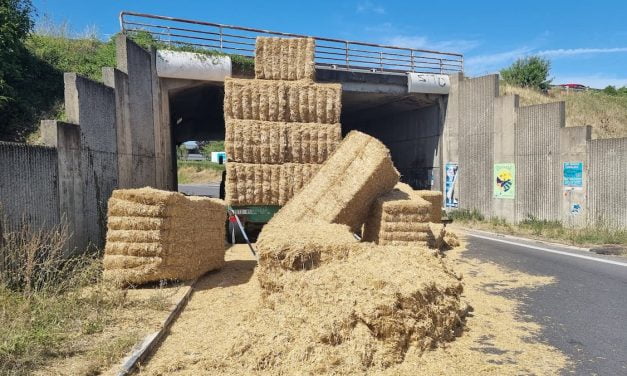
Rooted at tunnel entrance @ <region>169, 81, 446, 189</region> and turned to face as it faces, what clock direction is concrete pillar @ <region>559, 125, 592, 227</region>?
The concrete pillar is roughly at 11 o'clock from the tunnel entrance.

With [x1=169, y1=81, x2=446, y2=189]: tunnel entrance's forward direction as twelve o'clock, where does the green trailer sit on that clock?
The green trailer is roughly at 1 o'clock from the tunnel entrance.

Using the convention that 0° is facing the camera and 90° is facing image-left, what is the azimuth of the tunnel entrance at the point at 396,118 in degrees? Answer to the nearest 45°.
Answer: approximately 0°

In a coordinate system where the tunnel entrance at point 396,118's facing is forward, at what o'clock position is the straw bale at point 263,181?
The straw bale is roughly at 1 o'clock from the tunnel entrance.

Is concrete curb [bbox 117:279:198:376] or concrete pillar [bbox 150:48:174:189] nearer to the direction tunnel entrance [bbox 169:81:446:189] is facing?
the concrete curb

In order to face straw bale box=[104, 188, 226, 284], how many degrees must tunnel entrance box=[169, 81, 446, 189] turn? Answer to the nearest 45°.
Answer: approximately 45° to its right

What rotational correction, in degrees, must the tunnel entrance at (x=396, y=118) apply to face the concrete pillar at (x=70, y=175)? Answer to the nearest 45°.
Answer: approximately 45° to its right

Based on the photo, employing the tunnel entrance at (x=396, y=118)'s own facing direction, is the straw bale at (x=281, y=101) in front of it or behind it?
in front

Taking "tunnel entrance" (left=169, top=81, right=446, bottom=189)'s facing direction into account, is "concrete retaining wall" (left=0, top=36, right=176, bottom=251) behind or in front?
in front

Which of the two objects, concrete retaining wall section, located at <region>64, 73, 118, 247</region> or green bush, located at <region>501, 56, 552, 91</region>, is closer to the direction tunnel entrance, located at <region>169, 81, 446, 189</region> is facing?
the concrete retaining wall section

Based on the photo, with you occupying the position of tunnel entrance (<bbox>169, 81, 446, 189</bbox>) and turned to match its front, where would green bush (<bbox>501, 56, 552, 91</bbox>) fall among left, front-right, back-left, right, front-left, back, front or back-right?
back-left
